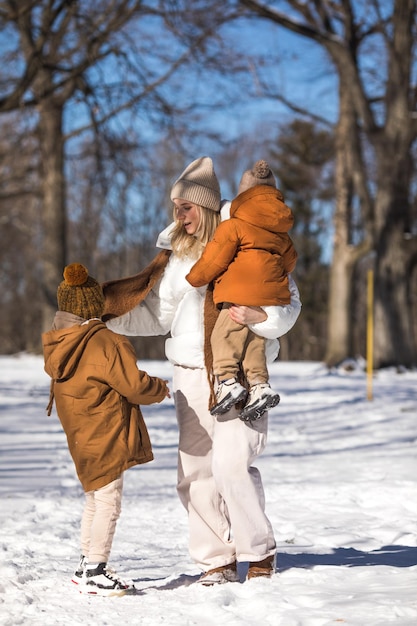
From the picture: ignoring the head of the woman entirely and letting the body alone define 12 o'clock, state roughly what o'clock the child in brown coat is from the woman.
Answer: The child in brown coat is roughly at 1 o'clock from the woman.

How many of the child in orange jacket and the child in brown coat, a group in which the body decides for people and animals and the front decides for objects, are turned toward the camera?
0

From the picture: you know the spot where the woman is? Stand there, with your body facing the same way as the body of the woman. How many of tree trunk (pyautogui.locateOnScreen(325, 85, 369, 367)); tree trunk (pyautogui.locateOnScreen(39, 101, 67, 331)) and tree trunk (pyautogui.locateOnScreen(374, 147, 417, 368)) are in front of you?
0

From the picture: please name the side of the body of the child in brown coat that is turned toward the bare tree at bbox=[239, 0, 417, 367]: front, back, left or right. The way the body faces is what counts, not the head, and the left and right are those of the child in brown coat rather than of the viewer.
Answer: front

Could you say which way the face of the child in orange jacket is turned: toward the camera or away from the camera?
away from the camera

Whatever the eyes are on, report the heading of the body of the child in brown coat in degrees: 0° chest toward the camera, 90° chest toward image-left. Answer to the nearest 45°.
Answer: approximately 225°

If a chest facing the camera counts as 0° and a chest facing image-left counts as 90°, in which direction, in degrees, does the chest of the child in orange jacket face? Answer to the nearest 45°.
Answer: approximately 135°

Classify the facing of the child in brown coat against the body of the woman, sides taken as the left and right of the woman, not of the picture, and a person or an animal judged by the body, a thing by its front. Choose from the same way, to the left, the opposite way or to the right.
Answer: the opposite way

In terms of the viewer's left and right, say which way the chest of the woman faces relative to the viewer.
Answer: facing the viewer and to the left of the viewer

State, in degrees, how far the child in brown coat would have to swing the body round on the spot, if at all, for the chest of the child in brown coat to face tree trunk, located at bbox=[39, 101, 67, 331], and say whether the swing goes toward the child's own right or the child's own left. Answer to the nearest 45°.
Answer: approximately 45° to the child's own left

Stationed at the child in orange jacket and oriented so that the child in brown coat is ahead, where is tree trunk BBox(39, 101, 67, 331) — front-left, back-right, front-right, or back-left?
front-right

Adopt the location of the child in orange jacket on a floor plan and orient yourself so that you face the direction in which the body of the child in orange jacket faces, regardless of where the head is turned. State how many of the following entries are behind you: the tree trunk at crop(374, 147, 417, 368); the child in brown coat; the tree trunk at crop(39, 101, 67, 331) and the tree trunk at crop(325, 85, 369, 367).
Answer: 0

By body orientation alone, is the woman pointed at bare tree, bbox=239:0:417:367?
no

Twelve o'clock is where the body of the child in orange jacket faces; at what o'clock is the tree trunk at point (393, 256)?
The tree trunk is roughly at 2 o'clock from the child in orange jacket.

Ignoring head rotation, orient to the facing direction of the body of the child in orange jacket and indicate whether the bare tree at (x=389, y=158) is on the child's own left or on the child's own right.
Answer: on the child's own right
